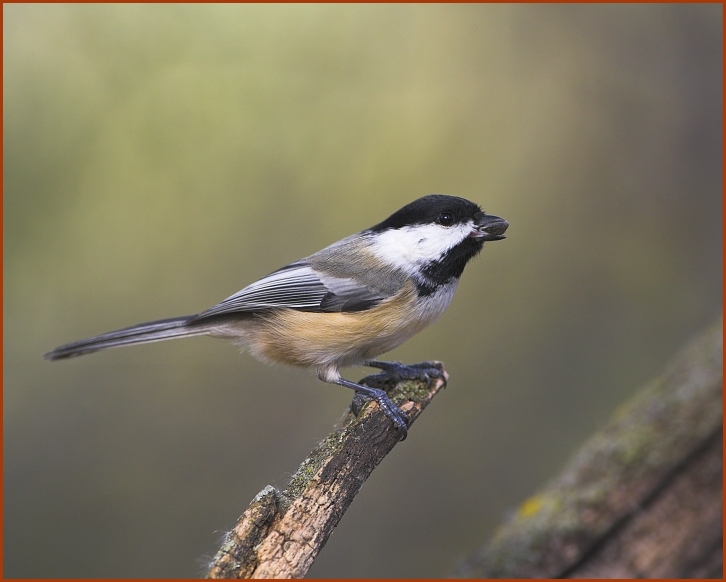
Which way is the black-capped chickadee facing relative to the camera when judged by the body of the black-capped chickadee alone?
to the viewer's right
